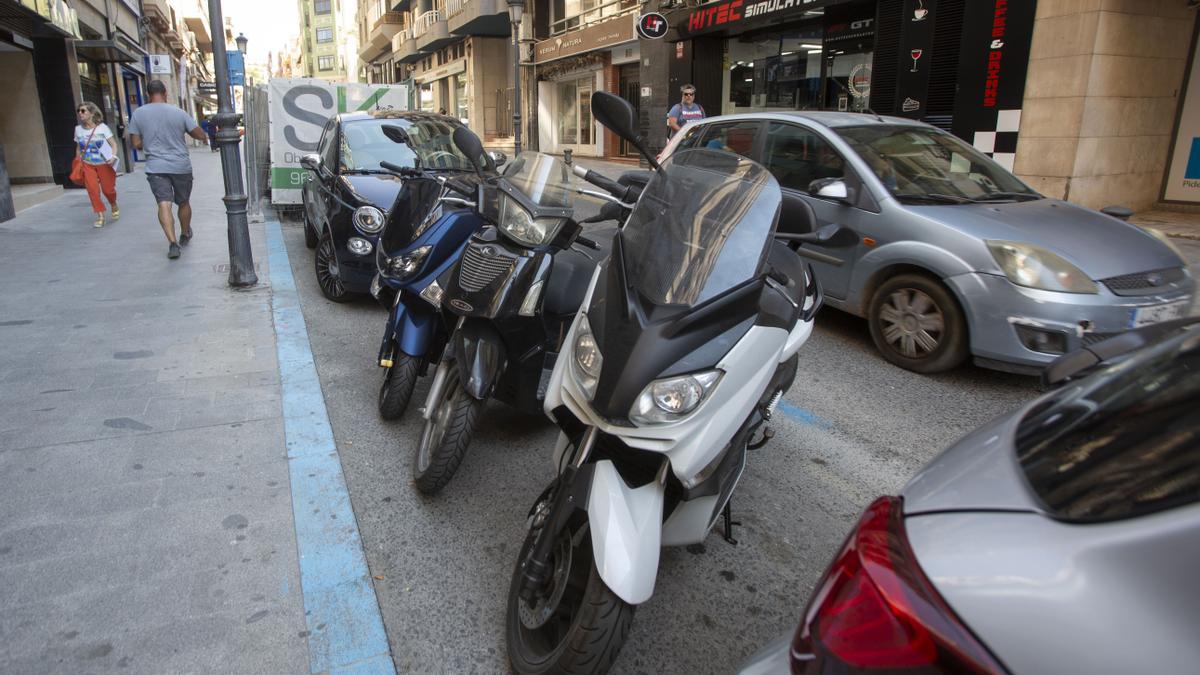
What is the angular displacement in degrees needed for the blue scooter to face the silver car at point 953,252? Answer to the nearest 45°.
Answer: approximately 135° to its left

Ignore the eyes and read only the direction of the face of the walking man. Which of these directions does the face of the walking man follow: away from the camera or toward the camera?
away from the camera

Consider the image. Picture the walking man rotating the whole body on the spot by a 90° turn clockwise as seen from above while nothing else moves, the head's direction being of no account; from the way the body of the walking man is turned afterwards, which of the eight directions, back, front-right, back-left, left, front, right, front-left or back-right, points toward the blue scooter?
right

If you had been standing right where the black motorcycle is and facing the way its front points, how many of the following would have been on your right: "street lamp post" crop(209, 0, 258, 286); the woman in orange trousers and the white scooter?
2

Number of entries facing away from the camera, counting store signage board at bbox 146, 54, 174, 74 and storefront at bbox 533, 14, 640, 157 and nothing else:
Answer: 0

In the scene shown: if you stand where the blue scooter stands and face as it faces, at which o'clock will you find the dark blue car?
The dark blue car is roughly at 4 o'clock from the blue scooter.

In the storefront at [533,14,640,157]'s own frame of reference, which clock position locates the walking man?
The walking man is roughly at 11 o'clock from the storefront.

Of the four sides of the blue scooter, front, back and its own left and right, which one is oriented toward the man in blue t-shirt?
back

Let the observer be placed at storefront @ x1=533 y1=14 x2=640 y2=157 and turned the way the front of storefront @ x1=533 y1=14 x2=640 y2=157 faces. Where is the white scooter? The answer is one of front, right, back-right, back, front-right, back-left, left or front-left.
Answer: front-left
